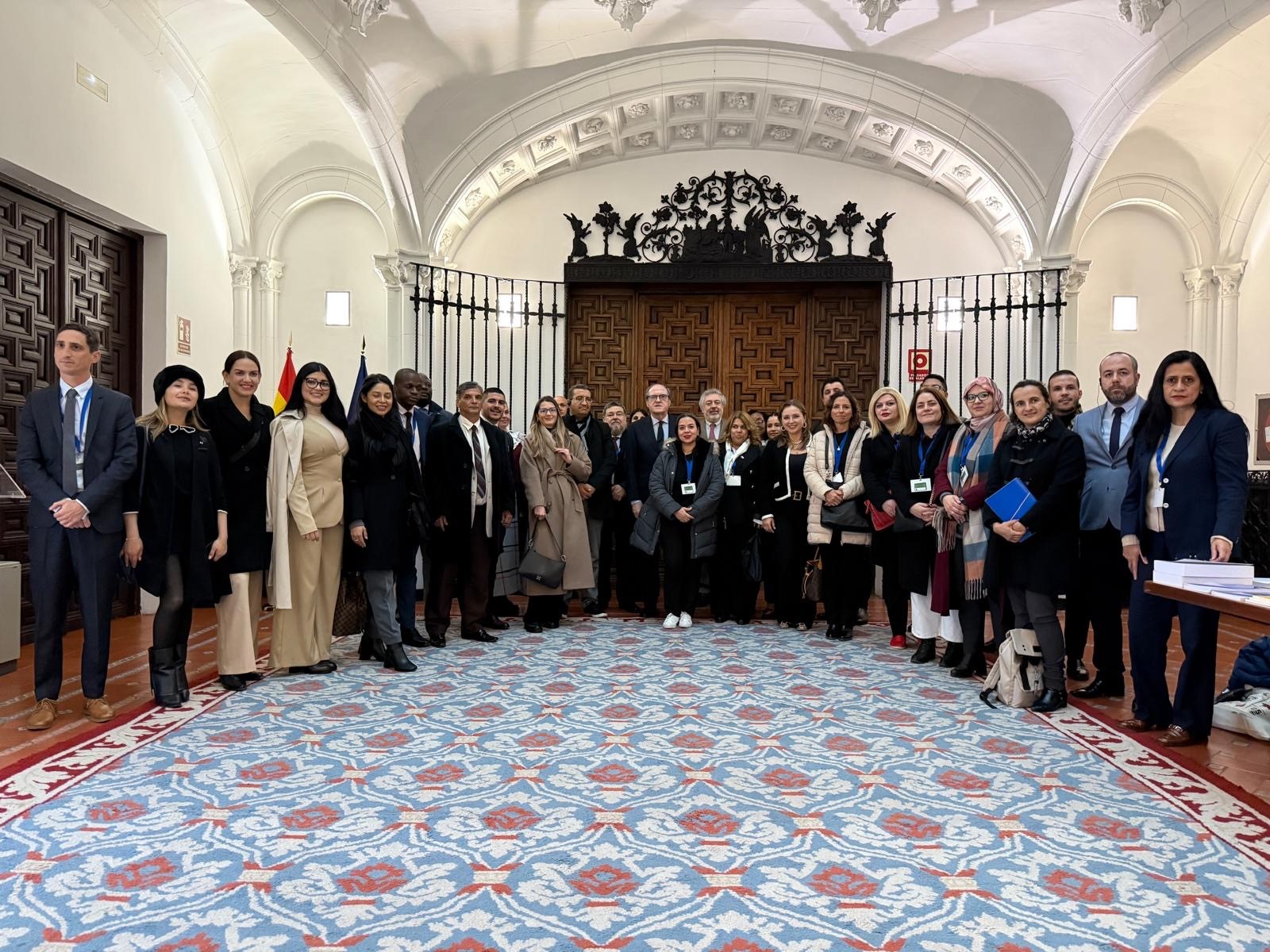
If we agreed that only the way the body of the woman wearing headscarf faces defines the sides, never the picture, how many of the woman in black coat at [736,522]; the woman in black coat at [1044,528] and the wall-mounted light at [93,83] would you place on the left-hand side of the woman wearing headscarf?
1

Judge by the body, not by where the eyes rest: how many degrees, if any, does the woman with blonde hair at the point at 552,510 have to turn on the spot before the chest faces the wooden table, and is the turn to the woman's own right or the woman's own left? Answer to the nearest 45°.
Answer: approximately 45° to the woman's own left

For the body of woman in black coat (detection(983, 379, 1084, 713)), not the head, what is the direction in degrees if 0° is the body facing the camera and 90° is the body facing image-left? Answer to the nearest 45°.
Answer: approximately 45°

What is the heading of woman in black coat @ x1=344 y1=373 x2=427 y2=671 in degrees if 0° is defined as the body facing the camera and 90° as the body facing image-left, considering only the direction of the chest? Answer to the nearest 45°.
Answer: approximately 315°

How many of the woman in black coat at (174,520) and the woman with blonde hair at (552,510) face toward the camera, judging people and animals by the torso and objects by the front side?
2

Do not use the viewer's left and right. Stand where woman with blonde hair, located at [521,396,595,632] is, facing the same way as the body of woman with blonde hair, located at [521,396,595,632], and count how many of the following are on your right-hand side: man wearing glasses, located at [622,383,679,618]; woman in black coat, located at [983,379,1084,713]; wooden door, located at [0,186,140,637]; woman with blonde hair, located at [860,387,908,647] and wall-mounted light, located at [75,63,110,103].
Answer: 2

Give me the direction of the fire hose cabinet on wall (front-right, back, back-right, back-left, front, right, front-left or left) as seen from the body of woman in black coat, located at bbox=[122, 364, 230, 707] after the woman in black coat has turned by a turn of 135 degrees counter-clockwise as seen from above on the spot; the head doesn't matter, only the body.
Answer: front-right

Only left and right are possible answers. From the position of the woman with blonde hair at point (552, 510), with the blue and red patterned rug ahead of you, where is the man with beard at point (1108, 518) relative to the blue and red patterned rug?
left

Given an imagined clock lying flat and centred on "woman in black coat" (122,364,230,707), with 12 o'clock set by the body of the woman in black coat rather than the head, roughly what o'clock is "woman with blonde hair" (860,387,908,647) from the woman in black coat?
The woman with blonde hair is roughly at 9 o'clock from the woman in black coat.
